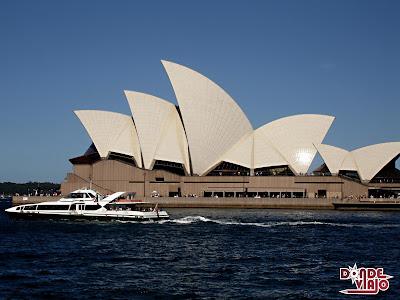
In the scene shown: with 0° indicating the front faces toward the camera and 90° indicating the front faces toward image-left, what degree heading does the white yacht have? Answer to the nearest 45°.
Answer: approximately 90°
